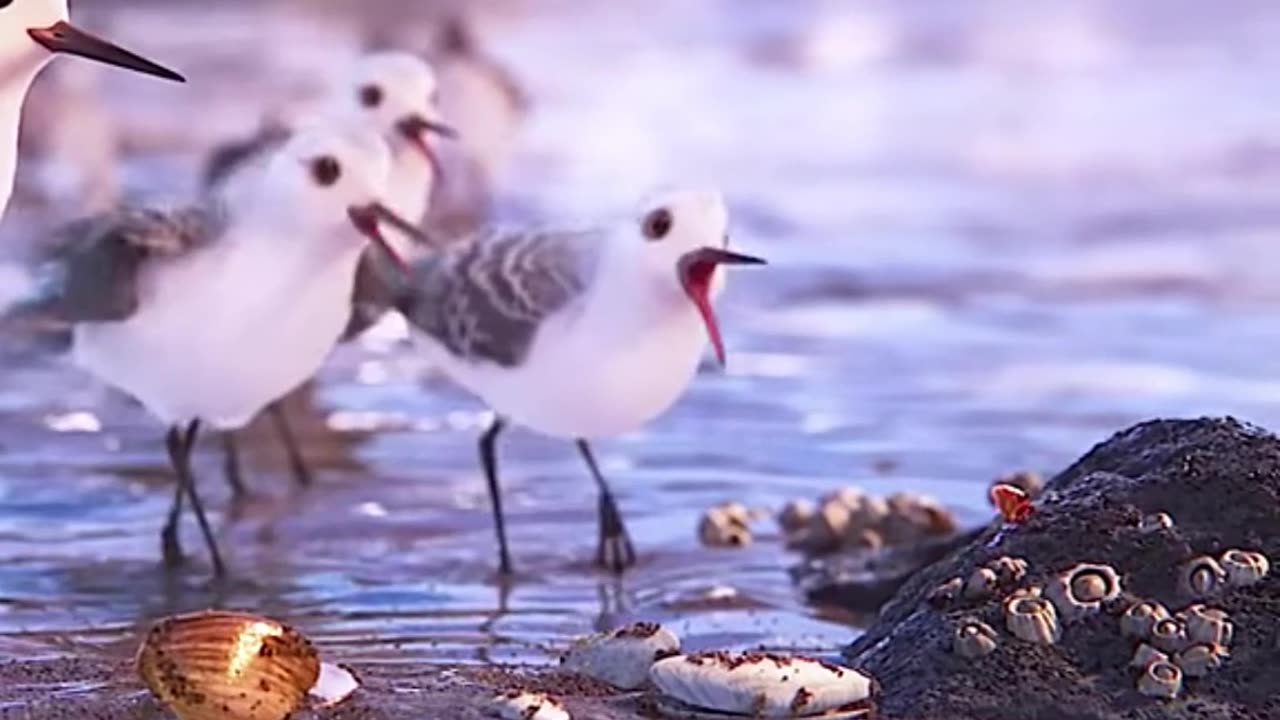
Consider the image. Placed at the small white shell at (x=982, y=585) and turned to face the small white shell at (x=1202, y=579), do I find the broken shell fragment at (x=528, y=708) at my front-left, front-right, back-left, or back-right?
back-right
